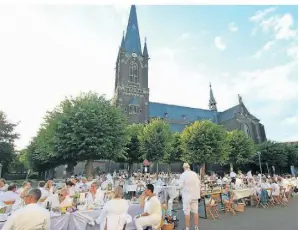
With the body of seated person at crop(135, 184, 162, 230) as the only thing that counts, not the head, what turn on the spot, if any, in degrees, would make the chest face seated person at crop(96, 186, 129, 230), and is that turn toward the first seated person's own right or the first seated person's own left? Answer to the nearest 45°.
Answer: approximately 45° to the first seated person's own left

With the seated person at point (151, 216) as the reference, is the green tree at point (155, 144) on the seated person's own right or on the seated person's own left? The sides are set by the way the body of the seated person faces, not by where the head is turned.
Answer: on the seated person's own right

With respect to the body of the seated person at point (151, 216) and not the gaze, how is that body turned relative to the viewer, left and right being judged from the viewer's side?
facing to the left of the viewer

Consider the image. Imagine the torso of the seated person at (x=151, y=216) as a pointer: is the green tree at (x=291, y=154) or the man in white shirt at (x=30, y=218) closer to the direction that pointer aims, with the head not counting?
the man in white shirt

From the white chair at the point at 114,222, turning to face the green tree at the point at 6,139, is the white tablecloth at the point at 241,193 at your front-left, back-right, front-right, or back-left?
front-right
